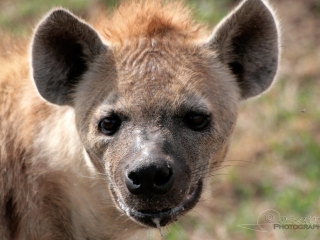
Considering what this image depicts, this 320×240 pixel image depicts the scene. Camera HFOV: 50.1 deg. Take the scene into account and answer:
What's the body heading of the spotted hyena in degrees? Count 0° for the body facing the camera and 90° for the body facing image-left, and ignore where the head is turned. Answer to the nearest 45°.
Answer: approximately 315°
